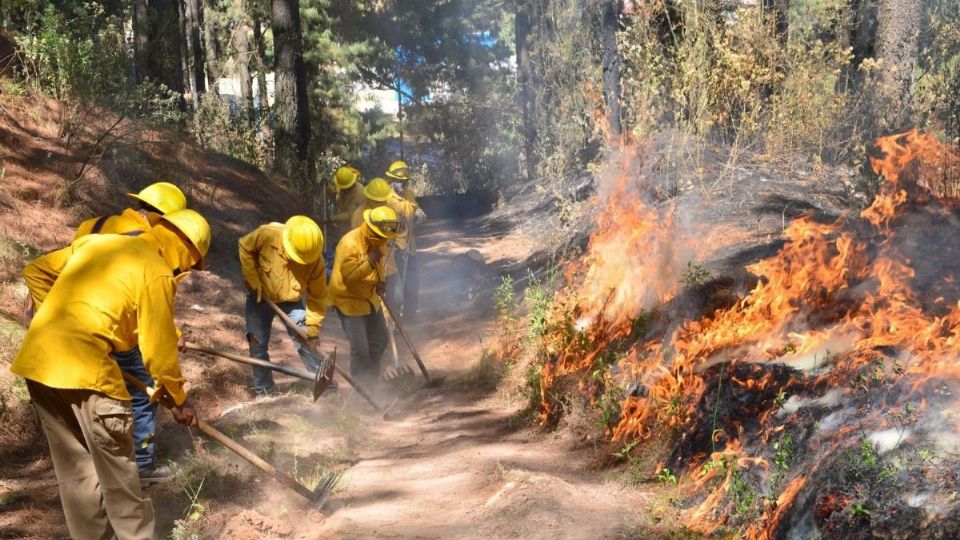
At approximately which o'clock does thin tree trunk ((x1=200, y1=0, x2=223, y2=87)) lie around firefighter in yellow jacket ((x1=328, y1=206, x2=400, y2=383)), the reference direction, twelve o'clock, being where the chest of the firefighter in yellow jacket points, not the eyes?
The thin tree trunk is roughly at 7 o'clock from the firefighter in yellow jacket.

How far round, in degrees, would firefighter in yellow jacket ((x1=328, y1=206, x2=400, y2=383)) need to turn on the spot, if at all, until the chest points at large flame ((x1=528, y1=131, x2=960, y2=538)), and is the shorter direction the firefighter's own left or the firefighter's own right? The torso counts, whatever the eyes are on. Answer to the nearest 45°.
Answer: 0° — they already face it

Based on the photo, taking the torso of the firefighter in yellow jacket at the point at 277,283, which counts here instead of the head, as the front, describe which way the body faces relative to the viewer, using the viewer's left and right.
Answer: facing the viewer and to the right of the viewer

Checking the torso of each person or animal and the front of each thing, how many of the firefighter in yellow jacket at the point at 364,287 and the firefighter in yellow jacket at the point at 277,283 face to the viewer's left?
0

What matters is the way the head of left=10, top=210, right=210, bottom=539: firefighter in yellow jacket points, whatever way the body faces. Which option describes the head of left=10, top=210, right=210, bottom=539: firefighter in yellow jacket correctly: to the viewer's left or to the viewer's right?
to the viewer's right

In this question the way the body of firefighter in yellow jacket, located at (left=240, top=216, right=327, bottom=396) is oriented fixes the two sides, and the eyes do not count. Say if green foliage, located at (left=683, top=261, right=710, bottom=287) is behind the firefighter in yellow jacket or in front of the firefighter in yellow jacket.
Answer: in front

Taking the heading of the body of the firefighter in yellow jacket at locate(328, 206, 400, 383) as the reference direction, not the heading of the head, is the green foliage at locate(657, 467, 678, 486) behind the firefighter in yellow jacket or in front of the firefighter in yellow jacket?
in front

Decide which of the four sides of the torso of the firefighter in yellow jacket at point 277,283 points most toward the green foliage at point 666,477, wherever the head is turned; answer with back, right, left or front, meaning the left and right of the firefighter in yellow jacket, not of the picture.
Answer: front

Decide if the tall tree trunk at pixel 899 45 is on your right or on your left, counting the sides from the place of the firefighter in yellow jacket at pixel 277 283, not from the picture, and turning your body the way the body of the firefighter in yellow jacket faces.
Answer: on your left

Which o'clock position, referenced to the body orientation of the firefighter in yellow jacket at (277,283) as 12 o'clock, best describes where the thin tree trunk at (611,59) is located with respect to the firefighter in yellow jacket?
The thin tree trunk is roughly at 9 o'clock from the firefighter in yellow jacket.

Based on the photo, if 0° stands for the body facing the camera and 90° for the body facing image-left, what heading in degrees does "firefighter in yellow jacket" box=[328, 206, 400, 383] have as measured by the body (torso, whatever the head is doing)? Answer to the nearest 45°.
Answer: approximately 315°
